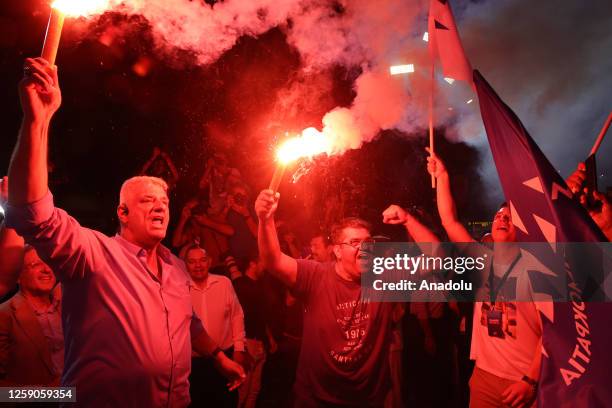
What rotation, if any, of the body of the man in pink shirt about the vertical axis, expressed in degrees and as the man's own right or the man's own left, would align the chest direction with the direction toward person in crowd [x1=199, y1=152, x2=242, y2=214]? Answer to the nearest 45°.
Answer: approximately 135° to the man's own left

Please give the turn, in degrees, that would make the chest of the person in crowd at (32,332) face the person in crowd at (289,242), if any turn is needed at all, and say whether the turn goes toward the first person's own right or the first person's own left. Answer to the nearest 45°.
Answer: approximately 90° to the first person's own left

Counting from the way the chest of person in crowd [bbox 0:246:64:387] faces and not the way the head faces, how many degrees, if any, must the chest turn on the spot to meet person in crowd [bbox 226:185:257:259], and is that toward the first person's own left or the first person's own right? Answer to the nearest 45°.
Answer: approximately 90° to the first person's own left

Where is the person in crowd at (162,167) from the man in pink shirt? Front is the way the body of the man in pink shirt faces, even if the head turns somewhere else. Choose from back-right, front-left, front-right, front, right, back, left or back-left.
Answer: back-left

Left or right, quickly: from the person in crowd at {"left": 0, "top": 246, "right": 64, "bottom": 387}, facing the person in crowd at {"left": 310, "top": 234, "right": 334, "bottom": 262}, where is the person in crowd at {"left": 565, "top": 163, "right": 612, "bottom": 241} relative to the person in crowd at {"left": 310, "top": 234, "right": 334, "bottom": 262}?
right

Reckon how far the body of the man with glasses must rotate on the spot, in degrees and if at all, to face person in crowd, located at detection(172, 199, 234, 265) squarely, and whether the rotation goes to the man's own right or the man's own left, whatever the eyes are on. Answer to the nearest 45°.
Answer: approximately 180°

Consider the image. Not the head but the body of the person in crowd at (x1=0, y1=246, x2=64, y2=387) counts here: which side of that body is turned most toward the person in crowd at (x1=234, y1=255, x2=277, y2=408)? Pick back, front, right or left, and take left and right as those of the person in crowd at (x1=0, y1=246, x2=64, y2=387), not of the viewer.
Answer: left

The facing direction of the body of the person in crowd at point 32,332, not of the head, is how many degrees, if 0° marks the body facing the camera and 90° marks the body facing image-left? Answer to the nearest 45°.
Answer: approximately 315°
